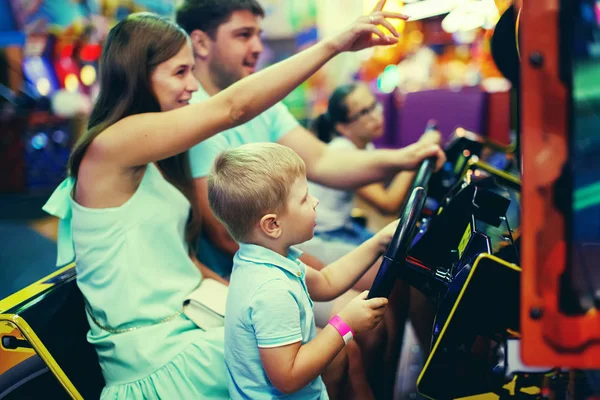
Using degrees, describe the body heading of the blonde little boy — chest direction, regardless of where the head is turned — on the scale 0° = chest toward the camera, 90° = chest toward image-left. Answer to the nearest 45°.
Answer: approximately 270°

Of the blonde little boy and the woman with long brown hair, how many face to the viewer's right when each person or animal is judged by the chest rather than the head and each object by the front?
2

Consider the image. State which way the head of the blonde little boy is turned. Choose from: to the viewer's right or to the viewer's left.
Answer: to the viewer's right

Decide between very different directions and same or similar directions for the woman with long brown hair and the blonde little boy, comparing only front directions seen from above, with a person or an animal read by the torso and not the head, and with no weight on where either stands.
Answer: same or similar directions

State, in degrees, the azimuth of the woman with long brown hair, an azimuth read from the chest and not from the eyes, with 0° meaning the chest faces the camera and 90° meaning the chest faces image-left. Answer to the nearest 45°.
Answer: approximately 270°

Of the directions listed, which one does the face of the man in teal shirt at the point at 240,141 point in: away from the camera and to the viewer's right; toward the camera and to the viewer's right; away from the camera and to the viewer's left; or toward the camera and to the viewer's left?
toward the camera and to the viewer's right
